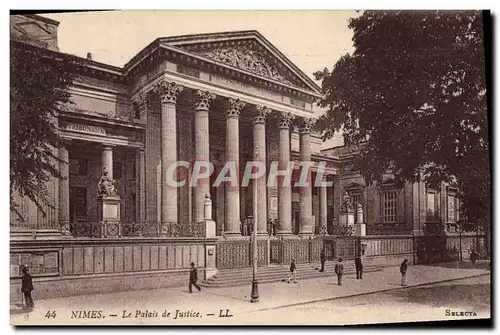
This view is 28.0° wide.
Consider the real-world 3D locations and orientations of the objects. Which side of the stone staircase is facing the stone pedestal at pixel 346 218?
left

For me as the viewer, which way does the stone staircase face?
facing the viewer and to the right of the viewer

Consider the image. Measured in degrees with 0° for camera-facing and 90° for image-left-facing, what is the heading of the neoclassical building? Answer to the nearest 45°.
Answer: approximately 315°

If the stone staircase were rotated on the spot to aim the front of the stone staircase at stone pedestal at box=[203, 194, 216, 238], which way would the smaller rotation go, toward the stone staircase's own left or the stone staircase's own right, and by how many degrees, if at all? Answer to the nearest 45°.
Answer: approximately 135° to the stone staircase's own right

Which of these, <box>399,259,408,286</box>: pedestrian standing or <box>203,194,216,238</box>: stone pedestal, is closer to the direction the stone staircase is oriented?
the pedestrian standing
